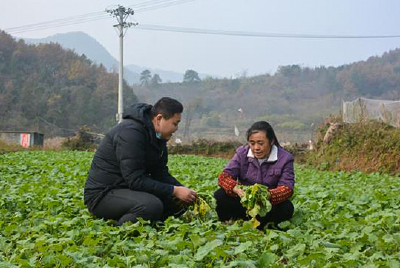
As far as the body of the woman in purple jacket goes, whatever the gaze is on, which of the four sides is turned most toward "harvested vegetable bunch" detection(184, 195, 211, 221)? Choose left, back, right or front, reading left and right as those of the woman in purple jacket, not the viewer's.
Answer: right

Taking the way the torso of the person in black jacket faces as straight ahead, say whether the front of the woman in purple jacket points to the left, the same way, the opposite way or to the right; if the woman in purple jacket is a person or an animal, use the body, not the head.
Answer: to the right

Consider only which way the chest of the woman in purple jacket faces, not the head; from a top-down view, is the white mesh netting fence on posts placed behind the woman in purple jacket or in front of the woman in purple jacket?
behind

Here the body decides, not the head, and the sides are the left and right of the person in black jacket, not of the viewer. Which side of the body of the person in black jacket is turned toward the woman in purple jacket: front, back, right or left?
front

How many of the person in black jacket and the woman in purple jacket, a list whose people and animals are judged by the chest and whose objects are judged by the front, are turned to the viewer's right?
1

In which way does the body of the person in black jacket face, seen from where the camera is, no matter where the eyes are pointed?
to the viewer's right

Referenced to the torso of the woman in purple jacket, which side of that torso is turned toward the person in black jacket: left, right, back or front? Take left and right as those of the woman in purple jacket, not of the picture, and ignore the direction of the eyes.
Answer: right

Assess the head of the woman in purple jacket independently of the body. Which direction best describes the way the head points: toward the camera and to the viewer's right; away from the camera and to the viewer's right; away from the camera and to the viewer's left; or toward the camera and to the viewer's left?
toward the camera and to the viewer's left

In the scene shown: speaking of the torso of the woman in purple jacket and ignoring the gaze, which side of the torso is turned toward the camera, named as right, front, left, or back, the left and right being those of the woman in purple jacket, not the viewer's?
front

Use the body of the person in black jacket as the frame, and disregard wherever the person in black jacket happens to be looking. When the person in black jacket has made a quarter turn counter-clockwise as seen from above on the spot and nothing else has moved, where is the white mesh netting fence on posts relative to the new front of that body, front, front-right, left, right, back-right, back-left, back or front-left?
front-right

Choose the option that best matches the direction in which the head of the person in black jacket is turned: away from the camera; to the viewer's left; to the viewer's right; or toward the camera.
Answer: to the viewer's right
